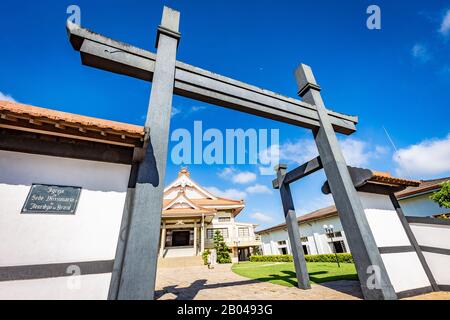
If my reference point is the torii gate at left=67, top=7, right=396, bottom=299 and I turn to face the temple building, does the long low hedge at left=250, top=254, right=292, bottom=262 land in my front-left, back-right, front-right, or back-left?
front-right

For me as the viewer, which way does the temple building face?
facing the viewer

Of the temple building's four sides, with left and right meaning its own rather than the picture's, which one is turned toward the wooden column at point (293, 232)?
front

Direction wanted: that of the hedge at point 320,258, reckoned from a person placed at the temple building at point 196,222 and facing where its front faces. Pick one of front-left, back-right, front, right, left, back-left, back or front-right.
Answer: left

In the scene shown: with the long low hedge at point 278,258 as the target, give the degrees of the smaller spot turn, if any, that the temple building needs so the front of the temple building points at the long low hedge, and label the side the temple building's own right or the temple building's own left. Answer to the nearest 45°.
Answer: approximately 90° to the temple building's own left

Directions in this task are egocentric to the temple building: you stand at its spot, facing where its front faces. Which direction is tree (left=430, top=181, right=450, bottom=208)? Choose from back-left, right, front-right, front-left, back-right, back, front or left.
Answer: front-left

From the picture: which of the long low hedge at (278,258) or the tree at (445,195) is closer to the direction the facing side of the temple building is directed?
the tree

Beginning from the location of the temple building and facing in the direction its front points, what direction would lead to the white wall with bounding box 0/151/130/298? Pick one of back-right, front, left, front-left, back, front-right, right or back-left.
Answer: front

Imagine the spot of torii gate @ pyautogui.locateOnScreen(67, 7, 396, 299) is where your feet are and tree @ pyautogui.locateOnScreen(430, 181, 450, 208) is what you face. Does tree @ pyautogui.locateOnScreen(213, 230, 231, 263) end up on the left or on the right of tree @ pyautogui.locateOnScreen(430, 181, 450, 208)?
left

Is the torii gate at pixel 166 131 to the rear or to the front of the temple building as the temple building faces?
to the front
